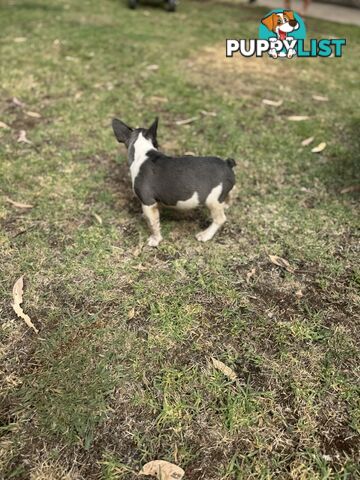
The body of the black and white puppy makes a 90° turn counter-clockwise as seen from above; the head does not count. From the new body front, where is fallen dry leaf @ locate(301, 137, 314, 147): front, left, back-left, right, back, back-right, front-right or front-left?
back-left

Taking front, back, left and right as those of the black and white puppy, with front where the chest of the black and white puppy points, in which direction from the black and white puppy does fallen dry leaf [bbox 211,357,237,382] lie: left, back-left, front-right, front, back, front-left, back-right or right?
left

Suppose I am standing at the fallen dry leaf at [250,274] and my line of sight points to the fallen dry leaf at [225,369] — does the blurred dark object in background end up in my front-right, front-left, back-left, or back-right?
back-right

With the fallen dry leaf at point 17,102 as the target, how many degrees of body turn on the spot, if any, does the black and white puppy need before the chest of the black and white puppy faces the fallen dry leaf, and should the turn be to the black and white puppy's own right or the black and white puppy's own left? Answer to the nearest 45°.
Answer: approximately 45° to the black and white puppy's own right

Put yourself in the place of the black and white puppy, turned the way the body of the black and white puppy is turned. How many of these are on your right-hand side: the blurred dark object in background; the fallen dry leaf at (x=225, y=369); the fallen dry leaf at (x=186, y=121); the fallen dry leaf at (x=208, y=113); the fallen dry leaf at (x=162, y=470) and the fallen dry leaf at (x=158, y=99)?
4

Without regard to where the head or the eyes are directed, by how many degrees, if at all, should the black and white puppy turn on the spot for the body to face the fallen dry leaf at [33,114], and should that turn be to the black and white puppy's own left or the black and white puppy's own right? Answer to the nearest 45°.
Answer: approximately 45° to the black and white puppy's own right

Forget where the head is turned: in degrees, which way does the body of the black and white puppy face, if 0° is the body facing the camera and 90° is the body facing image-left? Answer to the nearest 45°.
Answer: approximately 90°

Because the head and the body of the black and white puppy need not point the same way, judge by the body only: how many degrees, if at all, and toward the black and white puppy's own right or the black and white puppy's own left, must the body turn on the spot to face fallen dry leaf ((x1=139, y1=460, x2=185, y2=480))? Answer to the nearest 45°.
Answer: approximately 90° to the black and white puppy's own left

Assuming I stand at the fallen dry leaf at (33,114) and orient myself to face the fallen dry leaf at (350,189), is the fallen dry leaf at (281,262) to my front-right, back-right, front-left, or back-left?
front-right

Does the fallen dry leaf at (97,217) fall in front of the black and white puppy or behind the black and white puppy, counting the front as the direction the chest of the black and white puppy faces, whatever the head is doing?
in front

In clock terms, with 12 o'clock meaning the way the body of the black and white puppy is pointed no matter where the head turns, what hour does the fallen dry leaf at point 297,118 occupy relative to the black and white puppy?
The fallen dry leaf is roughly at 4 o'clock from the black and white puppy.

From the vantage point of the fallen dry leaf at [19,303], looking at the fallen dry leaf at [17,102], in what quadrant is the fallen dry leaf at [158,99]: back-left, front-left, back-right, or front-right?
front-right

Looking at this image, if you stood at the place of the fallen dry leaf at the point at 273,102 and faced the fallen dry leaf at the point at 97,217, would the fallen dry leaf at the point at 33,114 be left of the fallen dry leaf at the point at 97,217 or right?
right

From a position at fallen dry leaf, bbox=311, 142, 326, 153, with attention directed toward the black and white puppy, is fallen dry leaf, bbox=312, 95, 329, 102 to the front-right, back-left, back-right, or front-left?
back-right

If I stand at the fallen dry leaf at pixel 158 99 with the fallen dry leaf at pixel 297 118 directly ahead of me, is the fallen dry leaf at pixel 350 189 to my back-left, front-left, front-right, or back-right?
front-right
